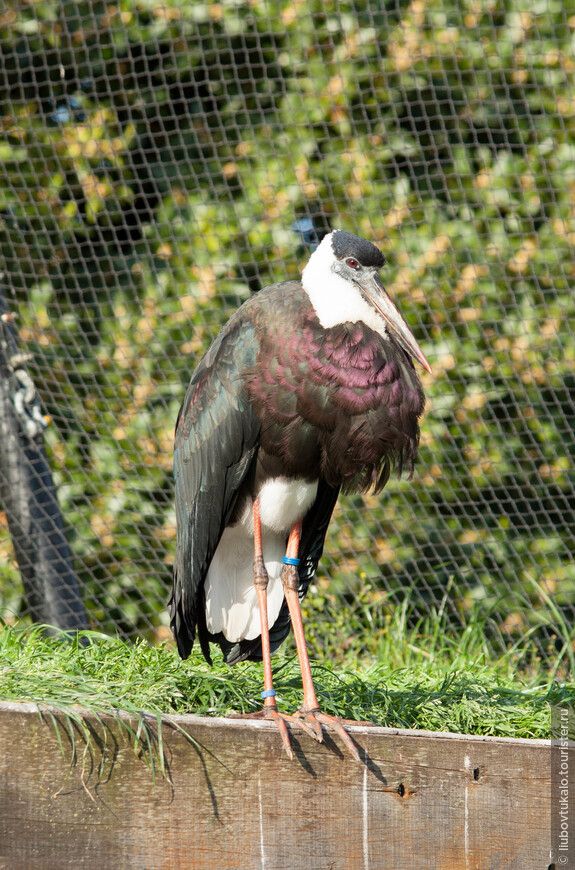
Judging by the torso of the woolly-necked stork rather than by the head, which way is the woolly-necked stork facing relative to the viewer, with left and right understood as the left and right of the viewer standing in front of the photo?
facing the viewer and to the right of the viewer
